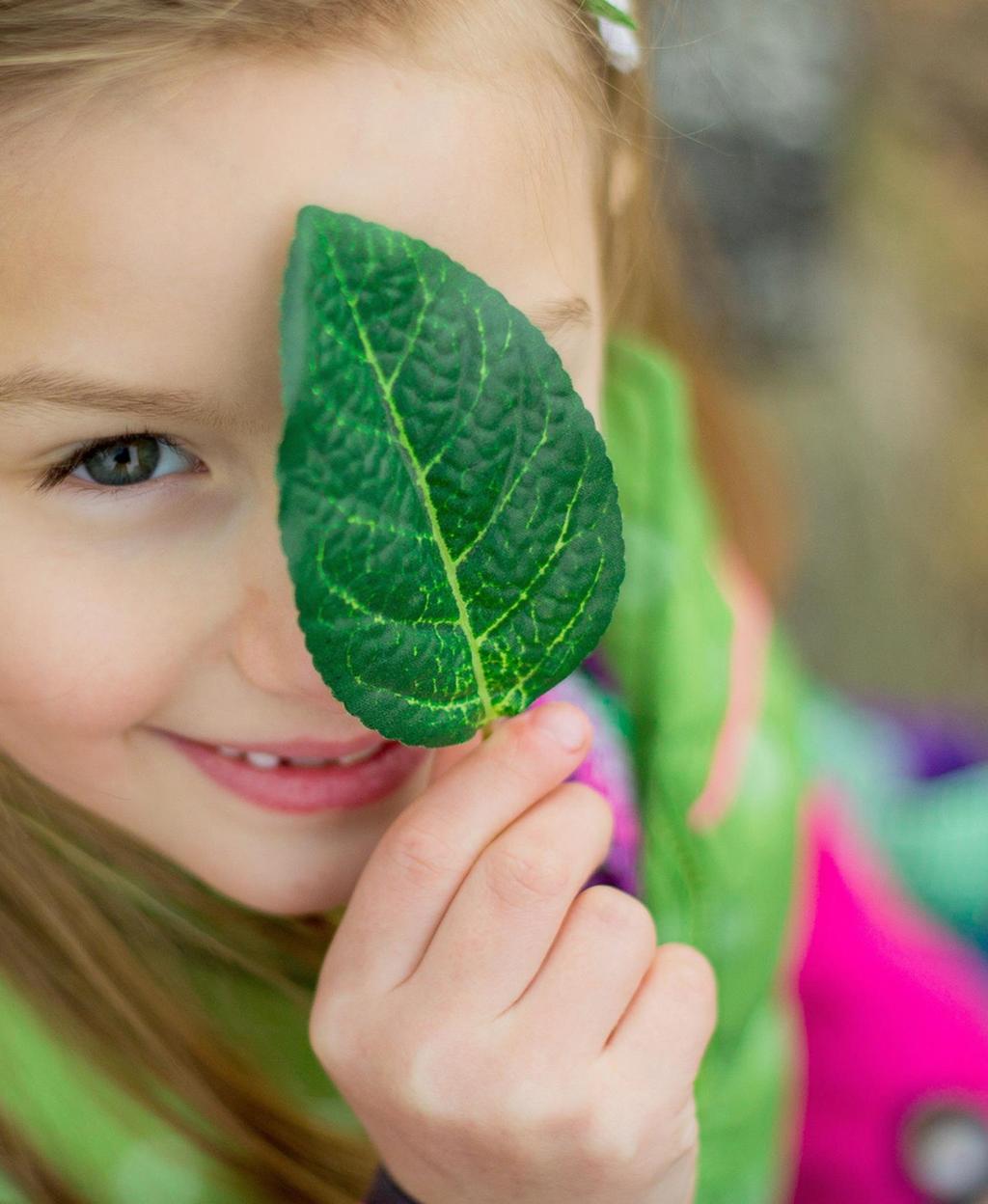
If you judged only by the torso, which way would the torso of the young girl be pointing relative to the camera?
toward the camera
